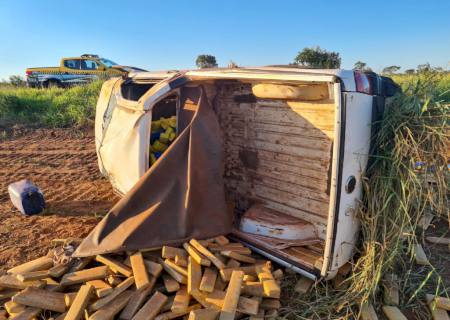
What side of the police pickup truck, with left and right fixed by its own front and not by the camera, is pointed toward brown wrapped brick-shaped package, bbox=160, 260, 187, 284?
right

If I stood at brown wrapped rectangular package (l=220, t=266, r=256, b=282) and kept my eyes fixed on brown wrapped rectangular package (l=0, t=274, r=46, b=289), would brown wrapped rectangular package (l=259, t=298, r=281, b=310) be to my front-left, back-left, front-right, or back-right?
back-left

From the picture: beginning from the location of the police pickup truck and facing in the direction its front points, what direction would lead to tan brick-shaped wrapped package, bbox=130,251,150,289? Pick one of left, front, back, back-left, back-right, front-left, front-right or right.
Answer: right

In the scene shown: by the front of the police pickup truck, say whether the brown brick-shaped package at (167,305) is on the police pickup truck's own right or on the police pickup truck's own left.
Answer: on the police pickup truck's own right

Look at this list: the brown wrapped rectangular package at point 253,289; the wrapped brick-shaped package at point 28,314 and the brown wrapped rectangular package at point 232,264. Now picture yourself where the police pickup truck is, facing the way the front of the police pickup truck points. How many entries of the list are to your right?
3

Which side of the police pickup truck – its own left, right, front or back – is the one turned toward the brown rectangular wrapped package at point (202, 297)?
right

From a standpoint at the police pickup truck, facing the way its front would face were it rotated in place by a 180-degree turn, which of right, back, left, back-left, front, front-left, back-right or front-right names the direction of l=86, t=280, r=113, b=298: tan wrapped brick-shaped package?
left

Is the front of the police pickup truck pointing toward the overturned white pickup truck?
no

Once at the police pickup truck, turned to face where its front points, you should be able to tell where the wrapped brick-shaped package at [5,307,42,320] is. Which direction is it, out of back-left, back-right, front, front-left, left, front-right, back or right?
right

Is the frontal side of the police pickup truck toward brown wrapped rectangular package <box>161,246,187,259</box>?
no

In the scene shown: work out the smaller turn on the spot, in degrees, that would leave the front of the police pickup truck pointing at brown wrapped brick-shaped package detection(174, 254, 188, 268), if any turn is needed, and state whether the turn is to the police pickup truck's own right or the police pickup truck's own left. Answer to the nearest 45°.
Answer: approximately 90° to the police pickup truck's own right

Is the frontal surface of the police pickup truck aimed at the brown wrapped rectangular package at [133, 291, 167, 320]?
no

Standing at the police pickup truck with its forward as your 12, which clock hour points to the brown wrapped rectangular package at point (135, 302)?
The brown wrapped rectangular package is roughly at 3 o'clock from the police pickup truck.

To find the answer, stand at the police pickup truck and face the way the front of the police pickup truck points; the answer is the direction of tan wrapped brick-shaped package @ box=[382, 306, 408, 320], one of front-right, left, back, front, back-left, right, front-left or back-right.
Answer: right

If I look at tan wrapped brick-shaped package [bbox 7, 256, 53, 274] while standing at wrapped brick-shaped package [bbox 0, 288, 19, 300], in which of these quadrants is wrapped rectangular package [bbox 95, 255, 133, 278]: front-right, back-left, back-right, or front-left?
front-right

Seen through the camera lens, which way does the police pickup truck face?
facing to the right of the viewer
